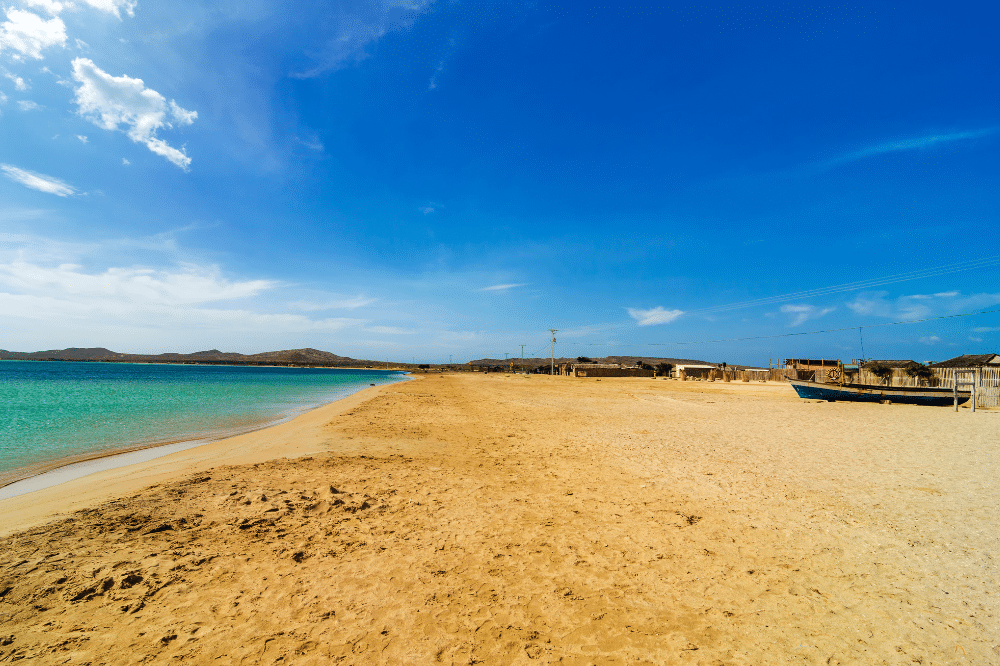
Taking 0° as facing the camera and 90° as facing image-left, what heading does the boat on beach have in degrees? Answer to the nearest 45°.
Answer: approximately 90°

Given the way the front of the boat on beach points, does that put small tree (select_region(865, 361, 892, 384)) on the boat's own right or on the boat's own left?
on the boat's own right

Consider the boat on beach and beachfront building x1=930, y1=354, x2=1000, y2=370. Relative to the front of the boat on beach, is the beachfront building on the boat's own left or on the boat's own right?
on the boat's own right

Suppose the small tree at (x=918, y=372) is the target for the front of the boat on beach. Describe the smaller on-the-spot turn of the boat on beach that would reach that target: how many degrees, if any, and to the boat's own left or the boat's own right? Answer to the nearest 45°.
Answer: approximately 90° to the boat's own right

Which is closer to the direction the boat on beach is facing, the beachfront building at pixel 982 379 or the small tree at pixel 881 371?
the small tree
